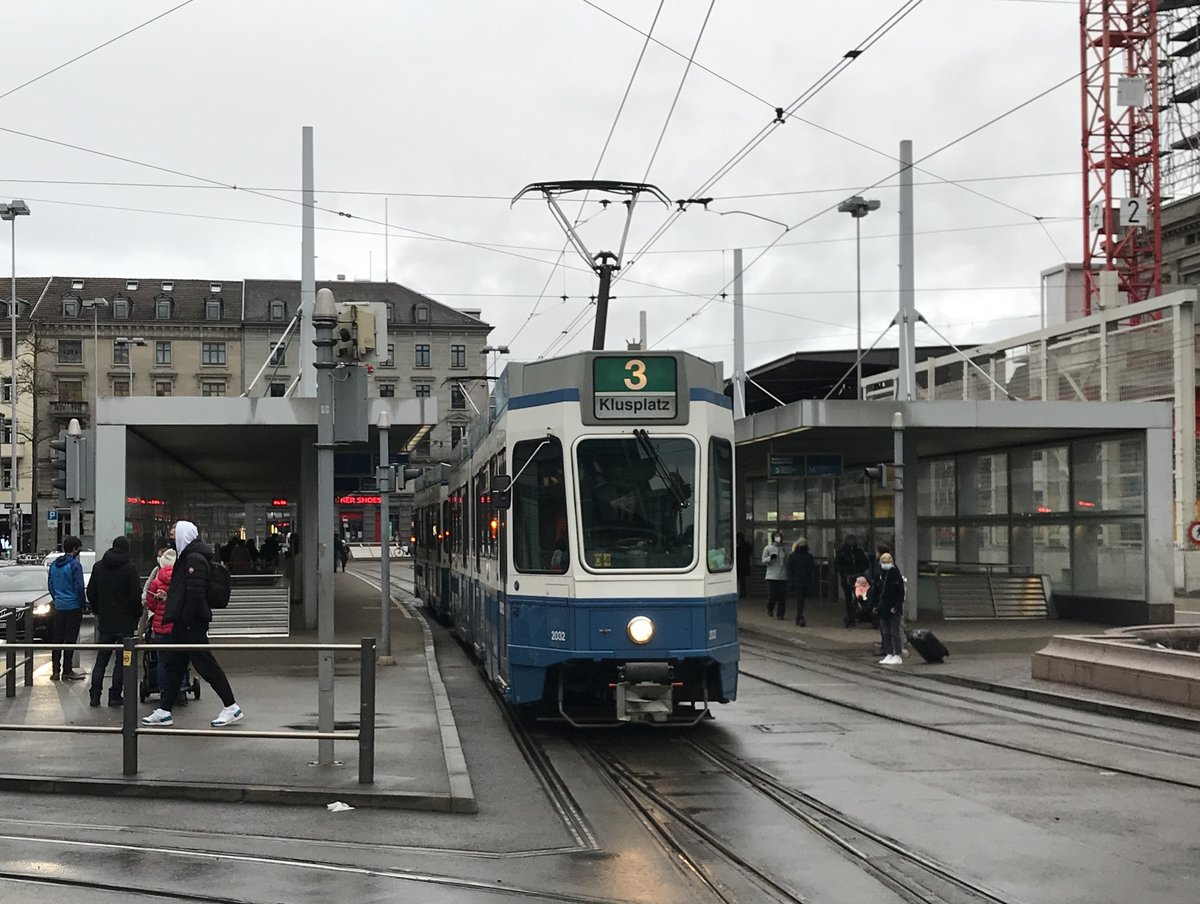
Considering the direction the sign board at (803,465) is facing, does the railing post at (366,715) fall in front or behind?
in front

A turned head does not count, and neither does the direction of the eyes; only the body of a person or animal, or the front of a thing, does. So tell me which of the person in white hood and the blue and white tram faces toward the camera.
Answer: the blue and white tram

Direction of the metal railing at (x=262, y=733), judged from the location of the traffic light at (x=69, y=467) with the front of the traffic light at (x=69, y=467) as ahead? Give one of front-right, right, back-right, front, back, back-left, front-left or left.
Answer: left

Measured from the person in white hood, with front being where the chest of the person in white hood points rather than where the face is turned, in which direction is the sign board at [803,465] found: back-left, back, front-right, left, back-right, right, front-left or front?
back-right

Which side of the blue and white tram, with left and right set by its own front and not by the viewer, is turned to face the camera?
front

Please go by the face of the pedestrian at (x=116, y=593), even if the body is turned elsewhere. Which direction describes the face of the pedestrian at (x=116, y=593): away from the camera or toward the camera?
away from the camera

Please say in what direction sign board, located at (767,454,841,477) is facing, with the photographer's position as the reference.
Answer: facing the viewer

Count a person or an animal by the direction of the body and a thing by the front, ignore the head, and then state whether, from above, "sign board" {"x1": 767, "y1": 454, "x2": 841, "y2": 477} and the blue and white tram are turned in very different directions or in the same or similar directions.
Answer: same or similar directions

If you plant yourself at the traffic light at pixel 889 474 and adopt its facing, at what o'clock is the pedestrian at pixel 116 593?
The pedestrian is roughly at 10 o'clock from the traffic light.
